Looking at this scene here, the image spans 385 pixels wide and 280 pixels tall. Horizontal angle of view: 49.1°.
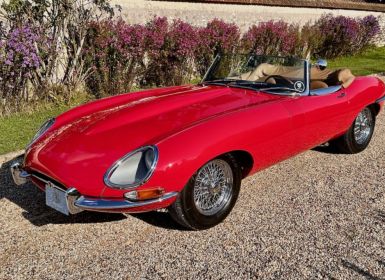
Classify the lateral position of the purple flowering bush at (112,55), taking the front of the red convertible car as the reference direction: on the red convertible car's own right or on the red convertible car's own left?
on the red convertible car's own right

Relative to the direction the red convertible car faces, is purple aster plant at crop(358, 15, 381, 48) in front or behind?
behind

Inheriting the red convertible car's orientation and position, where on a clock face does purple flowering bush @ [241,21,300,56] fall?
The purple flowering bush is roughly at 5 o'clock from the red convertible car.

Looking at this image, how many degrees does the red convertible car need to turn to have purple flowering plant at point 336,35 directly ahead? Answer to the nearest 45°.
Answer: approximately 135° to its right

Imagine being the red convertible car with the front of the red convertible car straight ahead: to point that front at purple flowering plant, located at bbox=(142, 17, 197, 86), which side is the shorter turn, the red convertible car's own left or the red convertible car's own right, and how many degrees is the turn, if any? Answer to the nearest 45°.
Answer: approximately 135° to the red convertible car's own right

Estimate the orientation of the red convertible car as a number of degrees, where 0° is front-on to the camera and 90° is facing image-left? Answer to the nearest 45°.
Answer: approximately 45°

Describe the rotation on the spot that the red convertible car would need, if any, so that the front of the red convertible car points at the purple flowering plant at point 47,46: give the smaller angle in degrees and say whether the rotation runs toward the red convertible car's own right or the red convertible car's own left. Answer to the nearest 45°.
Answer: approximately 90° to the red convertible car's own right

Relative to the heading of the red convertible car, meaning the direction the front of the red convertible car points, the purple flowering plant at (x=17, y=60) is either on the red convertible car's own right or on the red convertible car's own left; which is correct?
on the red convertible car's own right

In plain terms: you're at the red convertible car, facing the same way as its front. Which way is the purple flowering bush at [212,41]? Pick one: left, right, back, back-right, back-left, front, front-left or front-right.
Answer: back-right
